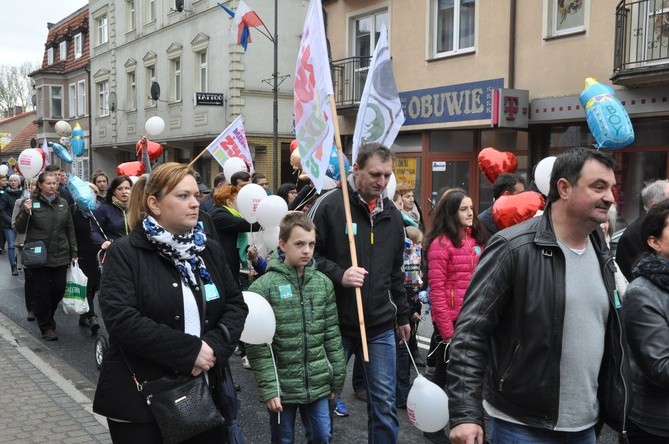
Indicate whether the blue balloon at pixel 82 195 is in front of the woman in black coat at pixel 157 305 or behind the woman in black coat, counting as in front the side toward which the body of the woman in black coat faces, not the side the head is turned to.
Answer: behind

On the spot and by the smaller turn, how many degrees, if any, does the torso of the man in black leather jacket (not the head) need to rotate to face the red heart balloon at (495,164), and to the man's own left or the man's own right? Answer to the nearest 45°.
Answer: approximately 135° to the man's own left

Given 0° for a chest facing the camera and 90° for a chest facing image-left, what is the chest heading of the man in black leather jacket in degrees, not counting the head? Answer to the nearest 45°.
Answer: approximately 315°

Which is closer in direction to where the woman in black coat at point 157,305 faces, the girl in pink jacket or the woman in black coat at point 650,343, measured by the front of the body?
the woman in black coat

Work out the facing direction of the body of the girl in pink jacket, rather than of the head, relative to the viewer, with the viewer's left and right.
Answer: facing the viewer and to the right of the viewer

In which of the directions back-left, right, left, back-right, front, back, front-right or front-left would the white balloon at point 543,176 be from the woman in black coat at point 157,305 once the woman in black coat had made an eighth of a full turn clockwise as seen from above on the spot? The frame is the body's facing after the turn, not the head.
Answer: back-left

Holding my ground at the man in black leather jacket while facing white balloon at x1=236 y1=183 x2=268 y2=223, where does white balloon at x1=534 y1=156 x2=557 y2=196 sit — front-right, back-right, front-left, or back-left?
front-right

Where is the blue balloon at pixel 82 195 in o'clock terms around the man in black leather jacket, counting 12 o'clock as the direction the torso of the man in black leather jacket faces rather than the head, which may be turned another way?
The blue balloon is roughly at 6 o'clock from the man in black leather jacket.

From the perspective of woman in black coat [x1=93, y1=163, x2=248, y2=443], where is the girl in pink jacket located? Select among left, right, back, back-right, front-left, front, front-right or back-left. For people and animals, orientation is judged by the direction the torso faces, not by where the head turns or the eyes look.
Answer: left

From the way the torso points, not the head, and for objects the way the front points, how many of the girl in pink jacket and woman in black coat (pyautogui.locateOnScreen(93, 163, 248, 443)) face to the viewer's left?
0

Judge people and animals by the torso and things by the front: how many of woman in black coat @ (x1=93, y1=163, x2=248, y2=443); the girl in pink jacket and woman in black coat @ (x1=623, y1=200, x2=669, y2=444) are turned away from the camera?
0

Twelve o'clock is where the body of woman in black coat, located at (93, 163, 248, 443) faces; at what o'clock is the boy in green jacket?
The boy in green jacket is roughly at 9 o'clock from the woman in black coat.

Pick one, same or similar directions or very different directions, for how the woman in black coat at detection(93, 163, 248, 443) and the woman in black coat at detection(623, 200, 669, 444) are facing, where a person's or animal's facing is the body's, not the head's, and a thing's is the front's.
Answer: same or similar directions
